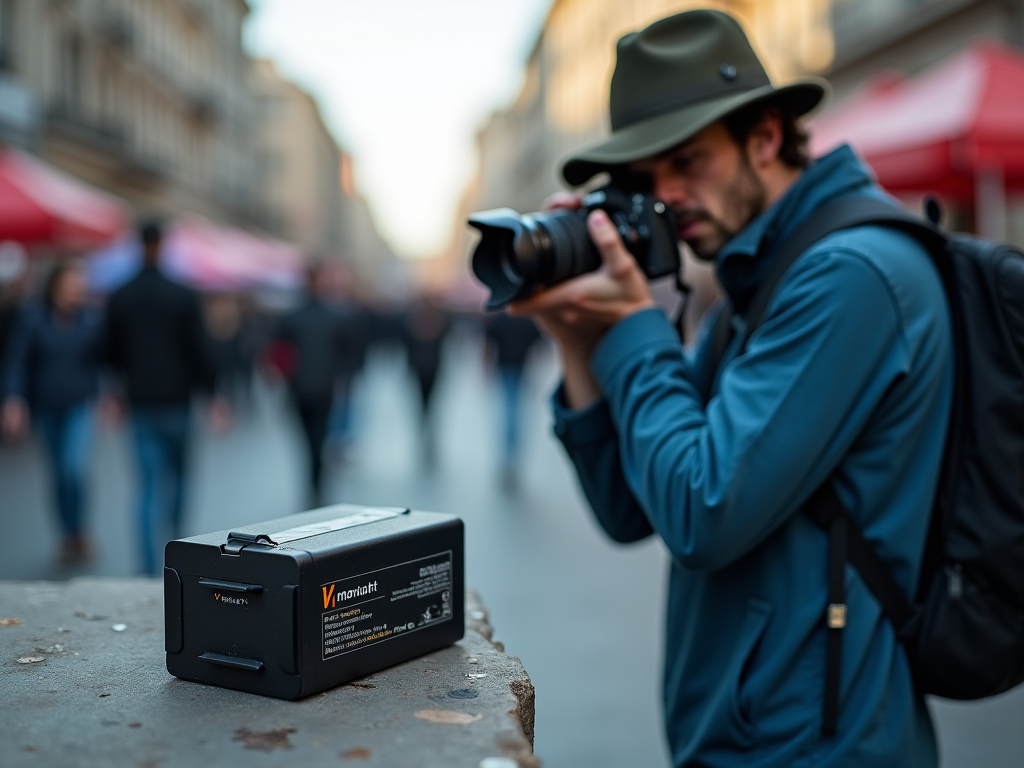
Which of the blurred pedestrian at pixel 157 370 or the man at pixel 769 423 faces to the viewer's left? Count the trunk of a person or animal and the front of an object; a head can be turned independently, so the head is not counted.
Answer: the man

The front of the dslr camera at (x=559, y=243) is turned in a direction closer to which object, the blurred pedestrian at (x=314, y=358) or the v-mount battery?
the v-mount battery

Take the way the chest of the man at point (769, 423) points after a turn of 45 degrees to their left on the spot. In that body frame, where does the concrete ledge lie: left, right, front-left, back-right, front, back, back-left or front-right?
front

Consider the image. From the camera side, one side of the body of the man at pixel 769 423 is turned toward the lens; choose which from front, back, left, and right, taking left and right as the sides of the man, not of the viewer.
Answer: left

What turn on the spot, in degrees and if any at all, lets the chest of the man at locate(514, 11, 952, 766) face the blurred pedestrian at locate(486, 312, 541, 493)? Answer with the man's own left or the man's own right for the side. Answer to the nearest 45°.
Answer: approximately 90° to the man's own right

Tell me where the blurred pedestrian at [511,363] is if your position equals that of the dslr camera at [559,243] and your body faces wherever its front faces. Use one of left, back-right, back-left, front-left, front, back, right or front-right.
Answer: back-right

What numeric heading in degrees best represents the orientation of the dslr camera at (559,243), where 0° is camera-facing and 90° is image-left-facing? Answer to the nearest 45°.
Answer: approximately 45°

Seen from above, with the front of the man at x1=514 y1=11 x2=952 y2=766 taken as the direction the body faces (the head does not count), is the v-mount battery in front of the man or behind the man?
in front

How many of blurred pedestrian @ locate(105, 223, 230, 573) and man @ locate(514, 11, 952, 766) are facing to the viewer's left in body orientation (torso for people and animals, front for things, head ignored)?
1
